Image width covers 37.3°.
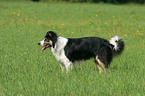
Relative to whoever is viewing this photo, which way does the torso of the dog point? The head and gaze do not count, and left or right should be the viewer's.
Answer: facing to the left of the viewer
